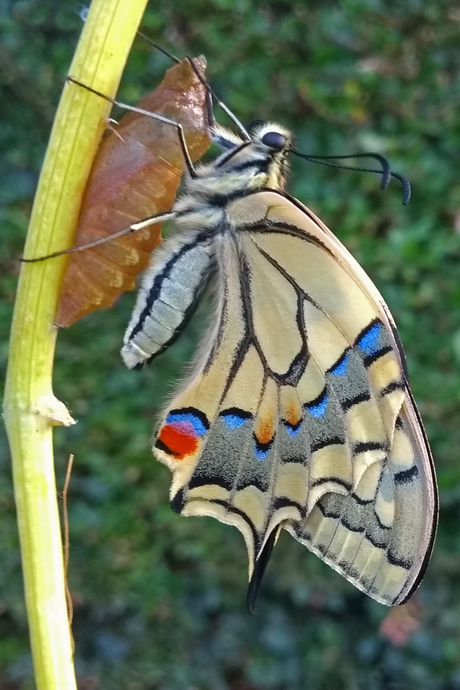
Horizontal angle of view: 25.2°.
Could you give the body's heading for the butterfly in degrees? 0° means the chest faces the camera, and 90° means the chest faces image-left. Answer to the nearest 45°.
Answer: approximately 270°
